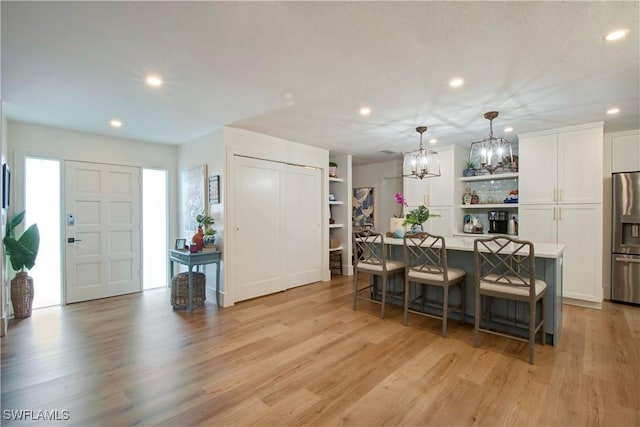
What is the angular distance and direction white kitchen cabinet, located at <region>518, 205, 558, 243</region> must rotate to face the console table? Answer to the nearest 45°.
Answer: approximately 45° to its right

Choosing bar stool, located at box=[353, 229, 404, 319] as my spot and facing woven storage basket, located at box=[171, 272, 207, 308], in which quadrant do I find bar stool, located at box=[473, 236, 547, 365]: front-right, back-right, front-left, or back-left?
back-left

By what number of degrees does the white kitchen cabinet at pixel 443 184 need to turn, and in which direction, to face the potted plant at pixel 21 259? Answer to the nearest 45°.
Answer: approximately 45° to its right

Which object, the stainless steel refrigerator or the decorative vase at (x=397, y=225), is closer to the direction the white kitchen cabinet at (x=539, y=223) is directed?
the decorative vase

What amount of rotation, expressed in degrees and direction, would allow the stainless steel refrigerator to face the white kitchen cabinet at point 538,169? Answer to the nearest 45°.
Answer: approximately 45° to its right

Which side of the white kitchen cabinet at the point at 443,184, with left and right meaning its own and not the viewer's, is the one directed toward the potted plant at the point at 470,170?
left

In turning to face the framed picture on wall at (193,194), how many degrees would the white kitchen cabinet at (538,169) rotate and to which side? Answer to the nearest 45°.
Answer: approximately 45° to its right

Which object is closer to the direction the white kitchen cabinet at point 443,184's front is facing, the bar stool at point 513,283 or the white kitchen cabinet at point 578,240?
the bar stool

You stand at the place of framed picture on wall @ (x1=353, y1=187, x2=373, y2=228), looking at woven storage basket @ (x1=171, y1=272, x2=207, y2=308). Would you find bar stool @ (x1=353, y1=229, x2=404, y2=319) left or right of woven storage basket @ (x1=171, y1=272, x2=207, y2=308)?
left

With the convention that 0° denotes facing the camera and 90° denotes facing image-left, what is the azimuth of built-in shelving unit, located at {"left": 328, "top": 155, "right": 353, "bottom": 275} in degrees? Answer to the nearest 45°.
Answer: approximately 315°
